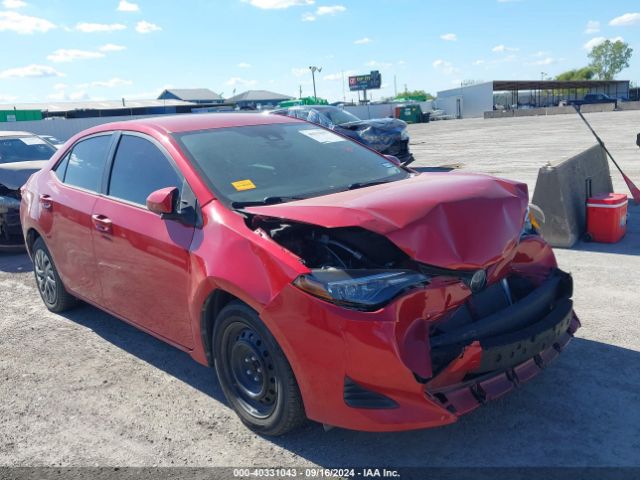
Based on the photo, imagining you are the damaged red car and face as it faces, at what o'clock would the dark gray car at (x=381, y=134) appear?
The dark gray car is roughly at 8 o'clock from the damaged red car.

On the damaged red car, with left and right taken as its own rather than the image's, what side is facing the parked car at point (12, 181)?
back

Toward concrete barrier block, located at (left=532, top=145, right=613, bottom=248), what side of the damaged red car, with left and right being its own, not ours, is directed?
left

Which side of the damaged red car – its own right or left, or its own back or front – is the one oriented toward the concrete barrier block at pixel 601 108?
left

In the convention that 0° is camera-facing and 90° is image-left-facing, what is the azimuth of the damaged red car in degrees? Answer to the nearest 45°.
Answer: approximately 315°
